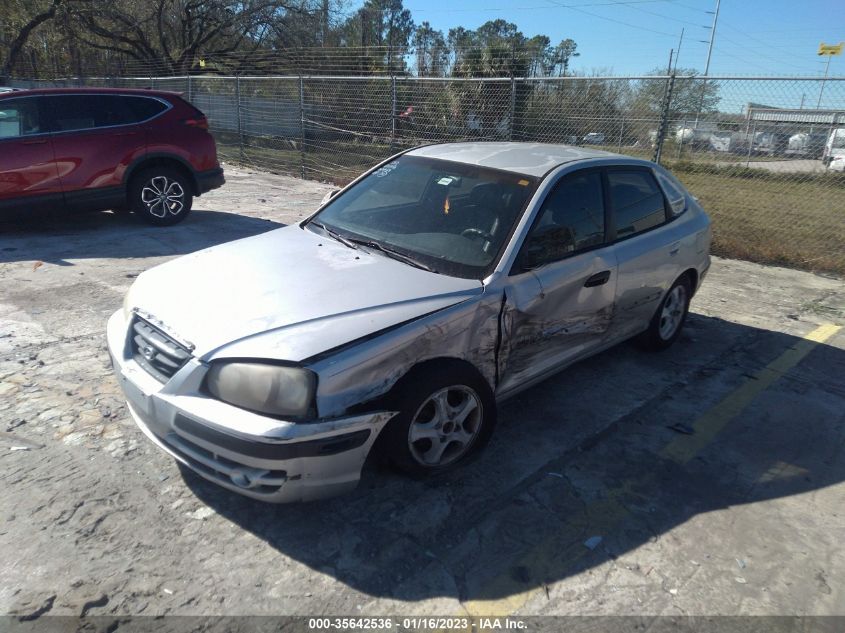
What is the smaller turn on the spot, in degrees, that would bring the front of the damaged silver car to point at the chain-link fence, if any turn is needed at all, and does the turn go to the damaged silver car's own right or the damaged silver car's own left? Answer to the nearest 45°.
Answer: approximately 180°

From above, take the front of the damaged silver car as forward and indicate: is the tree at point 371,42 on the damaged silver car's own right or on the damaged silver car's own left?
on the damaged silver car's own right

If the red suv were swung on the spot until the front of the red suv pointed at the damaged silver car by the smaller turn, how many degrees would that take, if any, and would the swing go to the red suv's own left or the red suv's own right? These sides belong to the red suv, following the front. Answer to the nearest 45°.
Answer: approximately 90° to the red suv's own left

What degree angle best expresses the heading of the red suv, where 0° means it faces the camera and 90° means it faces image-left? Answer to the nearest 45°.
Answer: approximately 90°

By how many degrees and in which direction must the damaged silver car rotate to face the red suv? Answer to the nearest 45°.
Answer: approximately 90° to its right

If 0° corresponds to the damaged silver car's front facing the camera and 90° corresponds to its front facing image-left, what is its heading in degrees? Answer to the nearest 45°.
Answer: approximately 45°

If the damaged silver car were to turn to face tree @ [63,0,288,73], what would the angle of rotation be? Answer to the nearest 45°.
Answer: approximately 135° to its right
